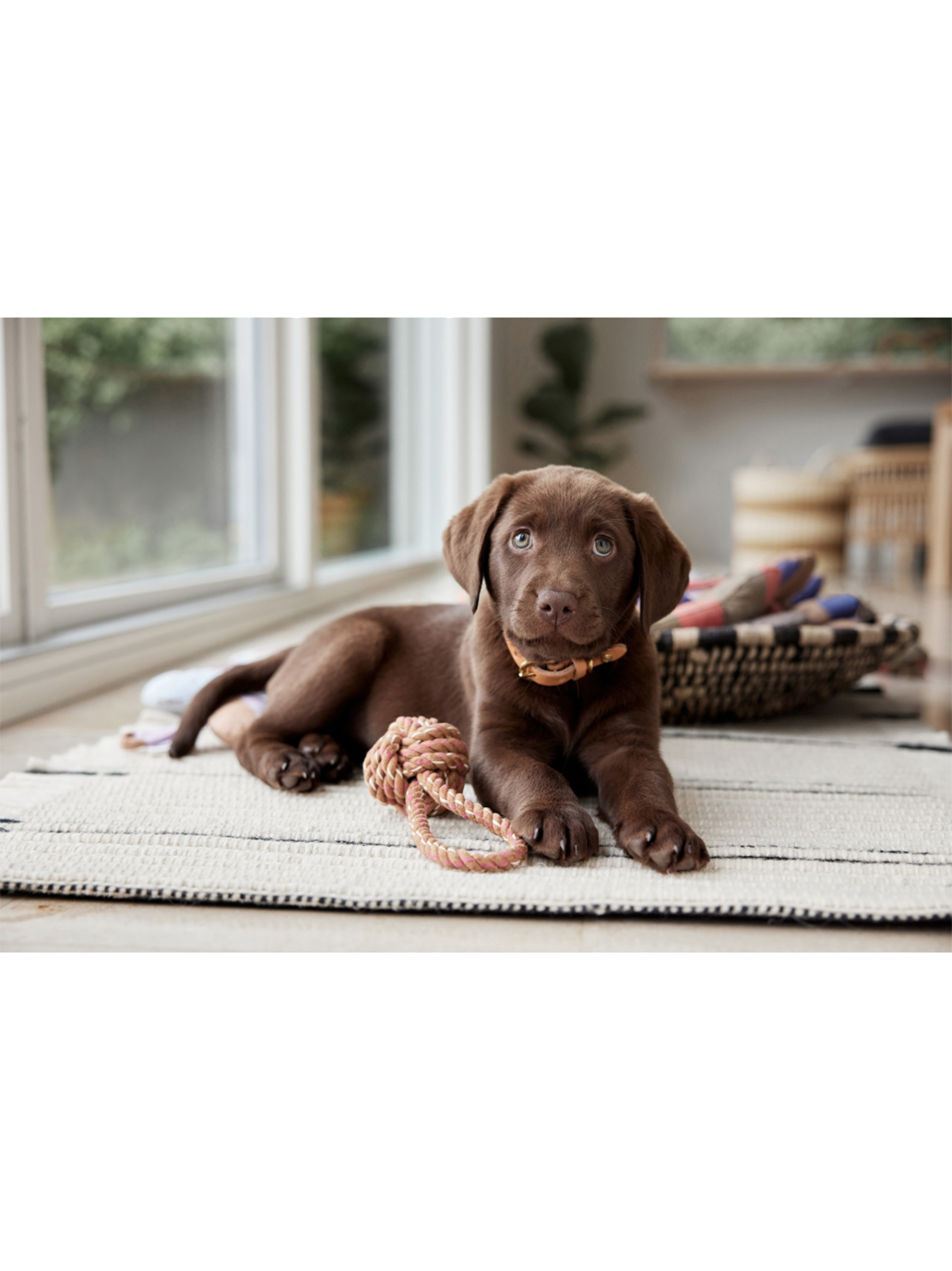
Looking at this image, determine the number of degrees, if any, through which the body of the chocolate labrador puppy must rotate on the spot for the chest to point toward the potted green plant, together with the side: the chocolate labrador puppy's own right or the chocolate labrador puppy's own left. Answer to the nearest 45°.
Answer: approximately 135° to the chocolate labrador puppy's own left

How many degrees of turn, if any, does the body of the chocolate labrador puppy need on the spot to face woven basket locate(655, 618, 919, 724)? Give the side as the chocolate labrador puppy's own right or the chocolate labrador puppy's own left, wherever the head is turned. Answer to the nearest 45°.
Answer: approximately 90° to the chocolate labrador puppy's own left

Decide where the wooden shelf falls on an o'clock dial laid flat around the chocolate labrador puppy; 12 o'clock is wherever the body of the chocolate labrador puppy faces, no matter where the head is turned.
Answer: The wooden shelf is roughly at 8 o'clock from the chocolate labrador puppy.

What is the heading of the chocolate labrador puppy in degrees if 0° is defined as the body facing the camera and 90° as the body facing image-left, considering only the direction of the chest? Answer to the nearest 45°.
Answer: approximately 315°
